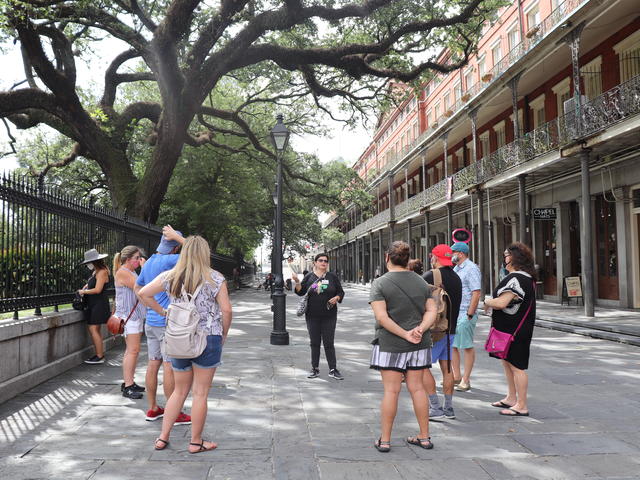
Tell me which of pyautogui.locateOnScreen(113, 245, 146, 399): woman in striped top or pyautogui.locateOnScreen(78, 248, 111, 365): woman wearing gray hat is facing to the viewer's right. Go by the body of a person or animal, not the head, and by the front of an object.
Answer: the woman in striped top

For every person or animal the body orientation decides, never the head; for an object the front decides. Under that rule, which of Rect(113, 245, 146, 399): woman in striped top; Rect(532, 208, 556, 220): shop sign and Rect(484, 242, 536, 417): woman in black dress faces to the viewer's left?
the woman in black dress

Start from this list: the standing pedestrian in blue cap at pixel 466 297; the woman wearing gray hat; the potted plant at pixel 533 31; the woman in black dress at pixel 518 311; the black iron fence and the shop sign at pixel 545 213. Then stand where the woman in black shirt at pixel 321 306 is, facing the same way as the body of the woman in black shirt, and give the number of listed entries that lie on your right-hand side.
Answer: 2

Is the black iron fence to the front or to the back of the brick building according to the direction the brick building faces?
to the front

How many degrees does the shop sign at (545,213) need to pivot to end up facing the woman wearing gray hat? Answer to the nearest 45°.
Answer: approximately 45° to its right

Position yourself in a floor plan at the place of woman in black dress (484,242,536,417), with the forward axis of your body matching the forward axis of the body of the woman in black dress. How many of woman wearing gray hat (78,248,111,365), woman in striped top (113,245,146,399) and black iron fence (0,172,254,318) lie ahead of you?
3

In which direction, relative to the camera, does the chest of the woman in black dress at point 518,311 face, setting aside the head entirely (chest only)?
to the viewer's left

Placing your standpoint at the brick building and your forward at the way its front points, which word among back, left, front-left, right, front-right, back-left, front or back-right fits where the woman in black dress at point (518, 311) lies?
front-left

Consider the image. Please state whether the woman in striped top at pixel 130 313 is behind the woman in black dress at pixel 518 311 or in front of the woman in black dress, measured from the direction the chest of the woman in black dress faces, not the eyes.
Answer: in front

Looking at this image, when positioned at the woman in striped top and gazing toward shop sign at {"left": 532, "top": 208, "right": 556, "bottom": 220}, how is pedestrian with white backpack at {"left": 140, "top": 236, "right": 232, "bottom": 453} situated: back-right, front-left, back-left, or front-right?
back-right
